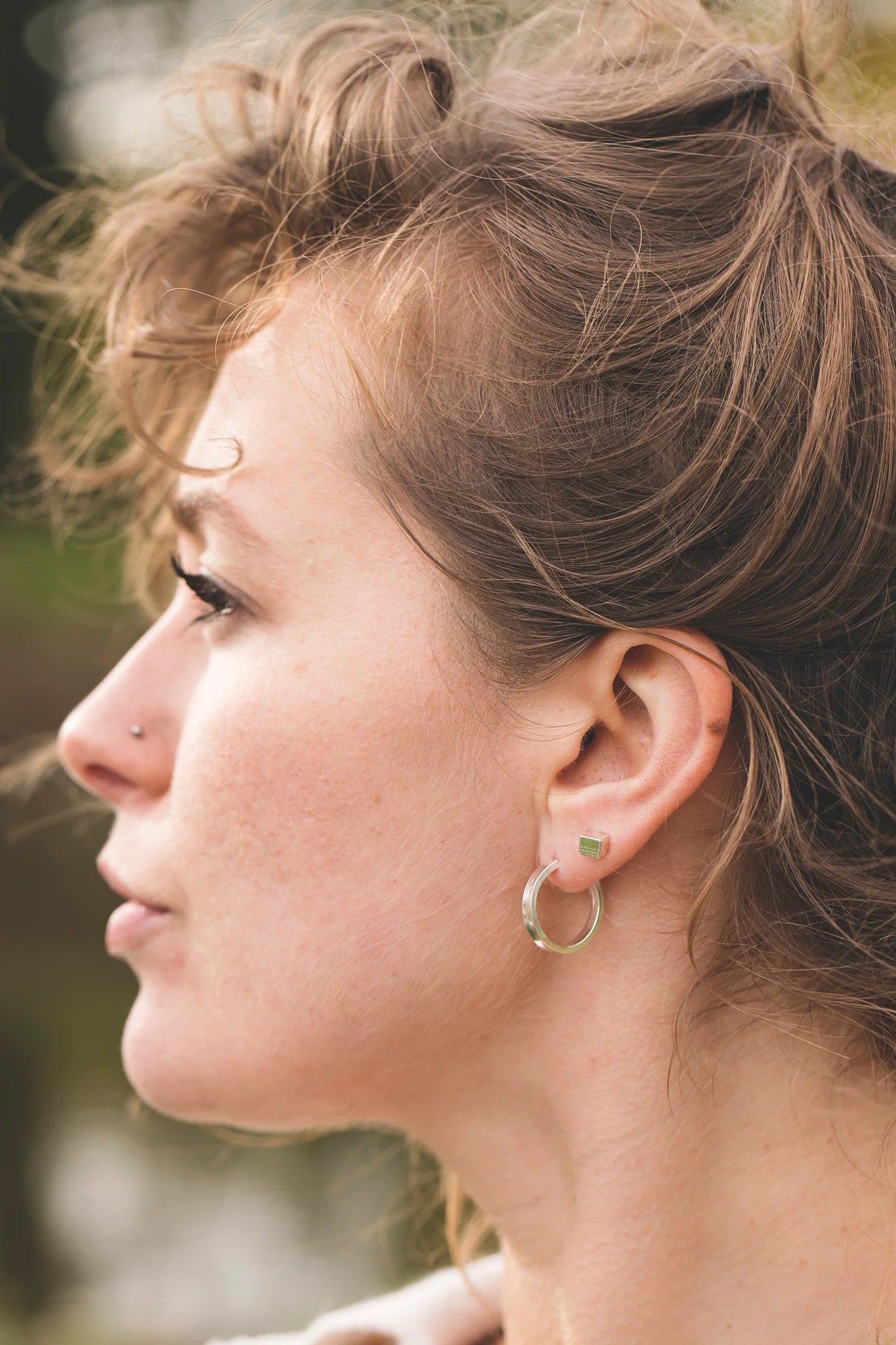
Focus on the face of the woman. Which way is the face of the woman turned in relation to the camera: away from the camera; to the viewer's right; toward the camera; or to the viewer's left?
to the viewer's left

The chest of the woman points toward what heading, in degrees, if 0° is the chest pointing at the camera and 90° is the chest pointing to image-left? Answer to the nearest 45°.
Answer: approximately 90°
